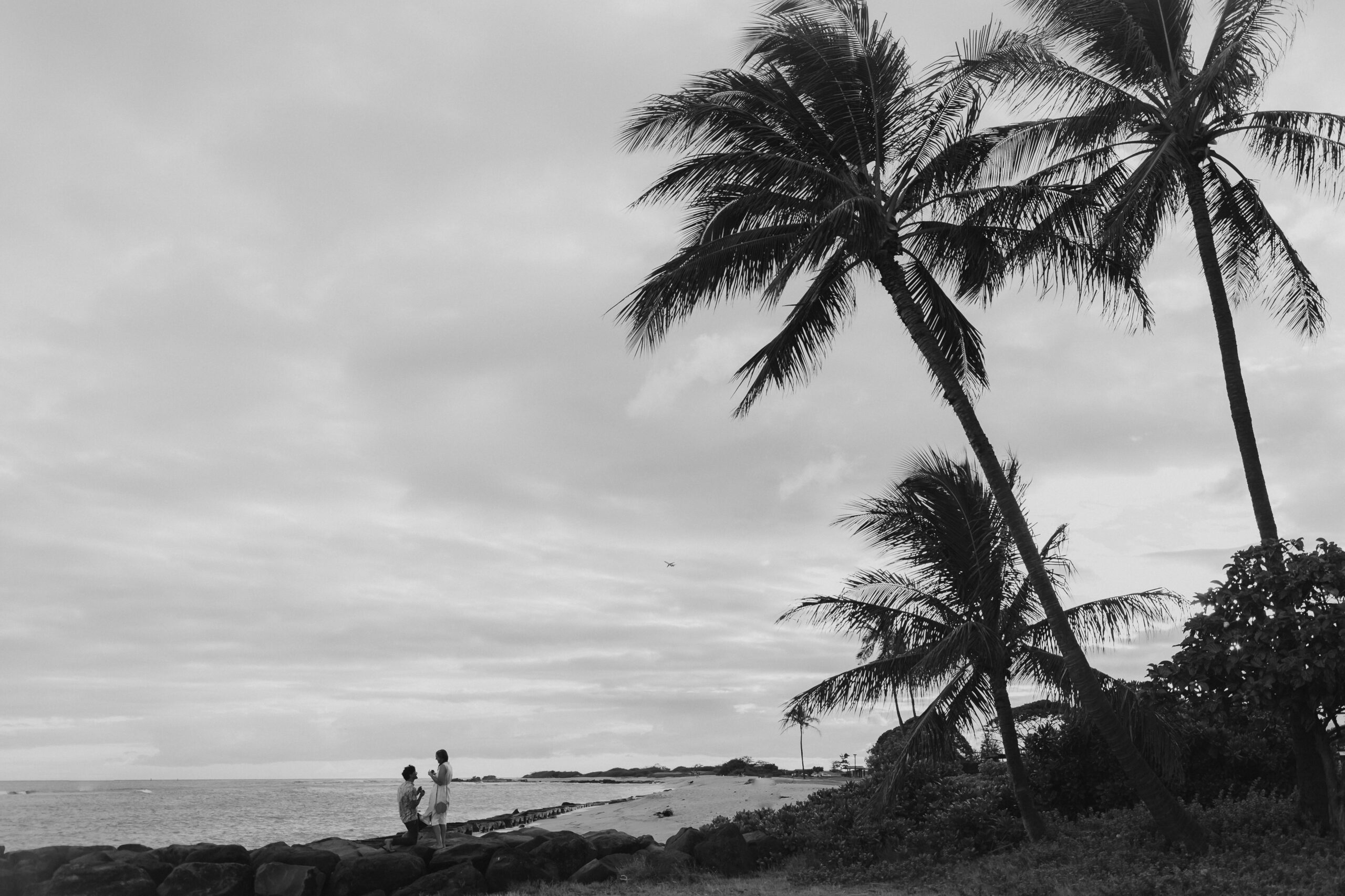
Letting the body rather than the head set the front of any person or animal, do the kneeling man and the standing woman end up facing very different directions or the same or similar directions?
very different directions

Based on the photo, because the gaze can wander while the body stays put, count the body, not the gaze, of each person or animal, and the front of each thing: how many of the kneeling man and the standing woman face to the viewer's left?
1

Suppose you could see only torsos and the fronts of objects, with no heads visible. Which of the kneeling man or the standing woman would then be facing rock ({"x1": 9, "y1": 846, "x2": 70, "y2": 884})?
the standing woman

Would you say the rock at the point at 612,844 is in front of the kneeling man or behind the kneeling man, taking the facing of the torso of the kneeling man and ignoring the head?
in front

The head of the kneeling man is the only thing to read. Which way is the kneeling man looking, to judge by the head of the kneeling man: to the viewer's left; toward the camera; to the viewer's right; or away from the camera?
to the viewer's right

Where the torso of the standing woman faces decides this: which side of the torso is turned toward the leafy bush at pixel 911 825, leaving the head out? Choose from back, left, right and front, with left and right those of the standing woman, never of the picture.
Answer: back

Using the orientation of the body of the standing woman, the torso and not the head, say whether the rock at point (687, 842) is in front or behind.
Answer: behind

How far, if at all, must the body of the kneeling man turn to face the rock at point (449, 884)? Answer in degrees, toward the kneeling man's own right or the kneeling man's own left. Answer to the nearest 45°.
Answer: approximately 90° to the kneeling man's own right

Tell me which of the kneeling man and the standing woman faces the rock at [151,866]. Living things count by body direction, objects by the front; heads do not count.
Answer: the standing woman

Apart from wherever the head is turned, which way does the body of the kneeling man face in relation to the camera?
to the viewer's right

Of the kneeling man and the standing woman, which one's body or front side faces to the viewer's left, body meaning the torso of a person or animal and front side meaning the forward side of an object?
the standing woman

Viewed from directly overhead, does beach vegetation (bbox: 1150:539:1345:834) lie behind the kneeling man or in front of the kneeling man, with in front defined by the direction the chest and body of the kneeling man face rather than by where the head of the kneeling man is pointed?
in front

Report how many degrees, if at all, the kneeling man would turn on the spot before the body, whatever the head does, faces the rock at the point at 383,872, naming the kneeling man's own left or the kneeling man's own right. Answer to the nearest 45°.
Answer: approximately 90° to the kneeling man's own right

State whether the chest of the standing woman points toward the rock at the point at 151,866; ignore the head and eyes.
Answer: yes

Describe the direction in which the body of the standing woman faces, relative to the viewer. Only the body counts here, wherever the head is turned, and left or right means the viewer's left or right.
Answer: facing to the left of the viewer
